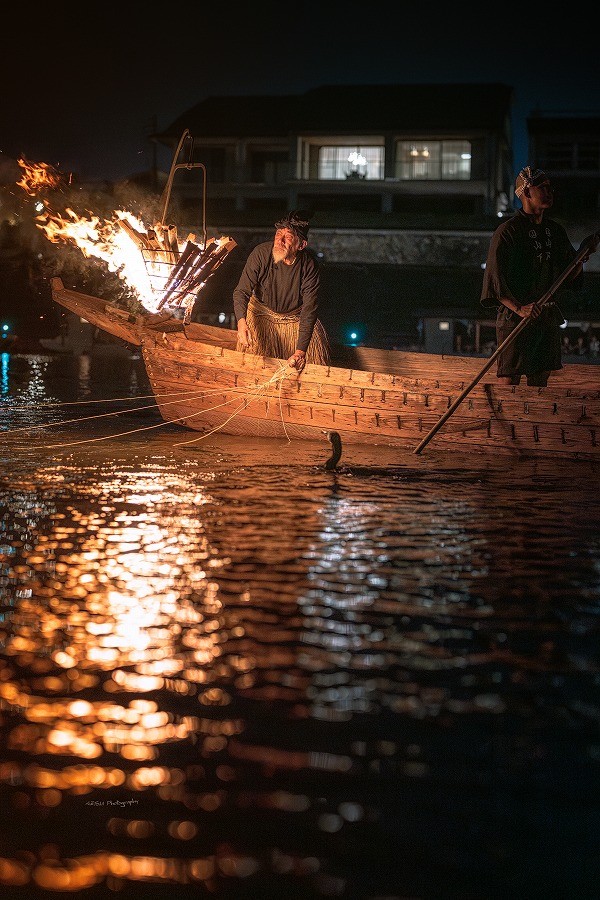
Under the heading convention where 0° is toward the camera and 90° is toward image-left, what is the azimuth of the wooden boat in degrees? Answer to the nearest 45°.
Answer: approximately 90°

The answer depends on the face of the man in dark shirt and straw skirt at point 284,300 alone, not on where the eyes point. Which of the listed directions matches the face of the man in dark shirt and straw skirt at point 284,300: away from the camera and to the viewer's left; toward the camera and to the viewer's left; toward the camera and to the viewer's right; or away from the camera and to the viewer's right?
toward the camera and to the viewer's left
